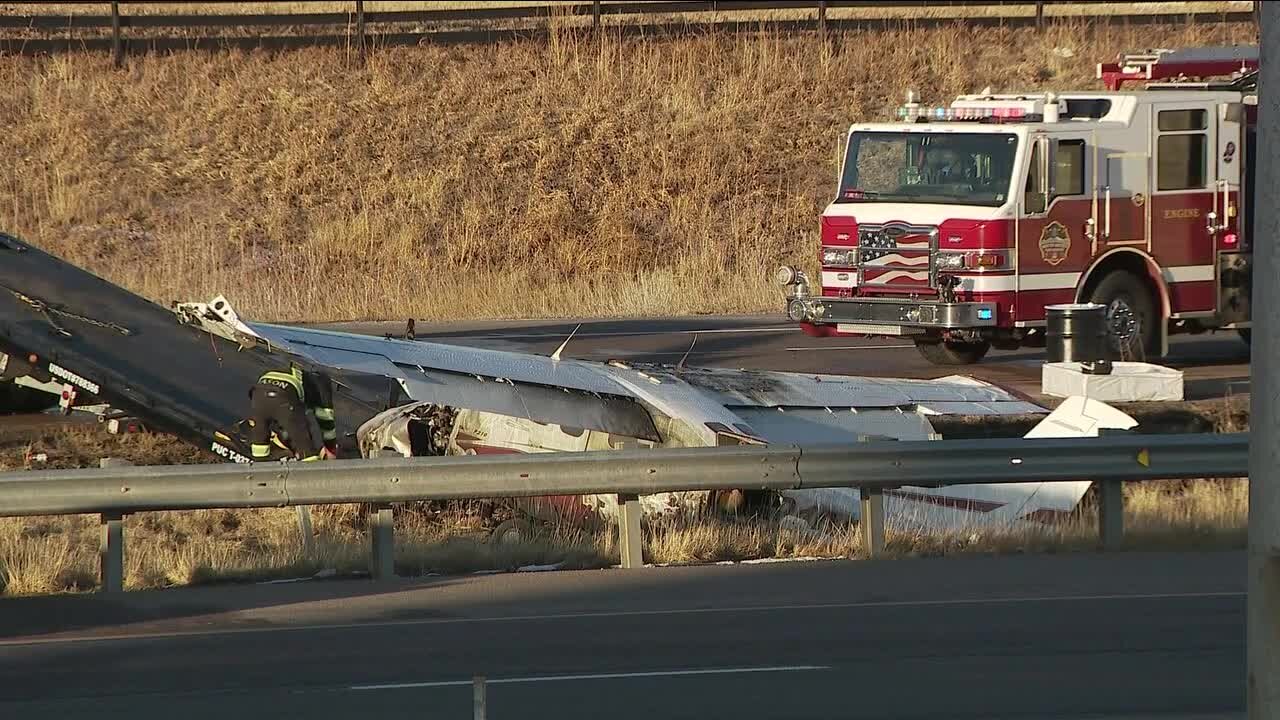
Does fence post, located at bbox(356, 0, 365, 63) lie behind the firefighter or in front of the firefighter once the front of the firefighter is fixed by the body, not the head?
in front

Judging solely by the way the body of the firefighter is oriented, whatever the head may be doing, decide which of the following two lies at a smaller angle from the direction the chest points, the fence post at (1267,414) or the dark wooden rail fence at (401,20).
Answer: the dark wooden rail fence

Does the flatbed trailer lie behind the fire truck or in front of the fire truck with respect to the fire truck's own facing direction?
in front

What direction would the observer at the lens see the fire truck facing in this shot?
facing the viewer and to the left of the viewer

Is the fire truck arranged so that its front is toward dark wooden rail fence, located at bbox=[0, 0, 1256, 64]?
no

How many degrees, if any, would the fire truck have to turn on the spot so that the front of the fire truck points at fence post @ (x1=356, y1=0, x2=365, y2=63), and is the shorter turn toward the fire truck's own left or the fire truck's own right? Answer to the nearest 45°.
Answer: approximately 90° to the fire truck's own right

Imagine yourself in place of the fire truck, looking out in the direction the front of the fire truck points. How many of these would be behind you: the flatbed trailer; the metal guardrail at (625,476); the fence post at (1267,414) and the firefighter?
0

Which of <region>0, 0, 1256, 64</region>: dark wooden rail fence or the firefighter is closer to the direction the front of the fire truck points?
the firefighter
